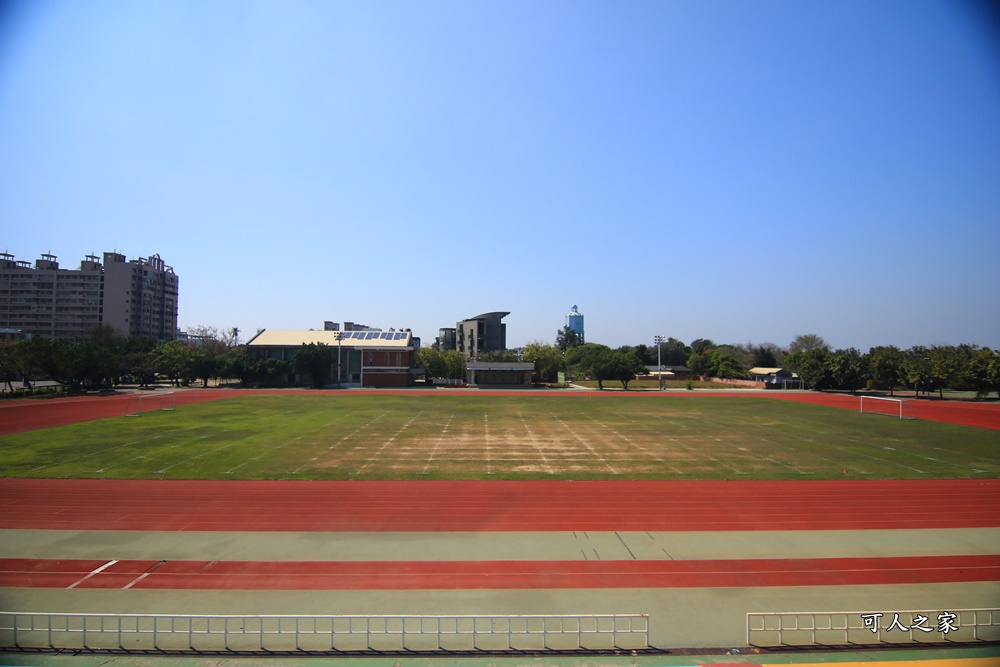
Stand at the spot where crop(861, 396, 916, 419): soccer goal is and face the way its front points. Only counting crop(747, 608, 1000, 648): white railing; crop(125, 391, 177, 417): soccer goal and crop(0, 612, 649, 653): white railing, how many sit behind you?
0

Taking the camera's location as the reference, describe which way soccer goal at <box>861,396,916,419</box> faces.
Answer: facing the viewer and to the left of the viewer

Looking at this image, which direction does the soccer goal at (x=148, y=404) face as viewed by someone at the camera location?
facing the viewer and to the right of the viewer

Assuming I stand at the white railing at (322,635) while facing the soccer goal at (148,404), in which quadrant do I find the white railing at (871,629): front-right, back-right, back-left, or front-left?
back-right

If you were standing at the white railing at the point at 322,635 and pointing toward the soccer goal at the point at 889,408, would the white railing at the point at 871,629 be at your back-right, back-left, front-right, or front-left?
front-right

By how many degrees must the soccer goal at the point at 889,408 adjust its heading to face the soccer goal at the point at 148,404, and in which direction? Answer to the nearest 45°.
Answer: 0° — it already faces it

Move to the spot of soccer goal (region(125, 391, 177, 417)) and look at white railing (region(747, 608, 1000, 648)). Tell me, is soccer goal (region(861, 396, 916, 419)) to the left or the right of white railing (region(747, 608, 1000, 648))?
left

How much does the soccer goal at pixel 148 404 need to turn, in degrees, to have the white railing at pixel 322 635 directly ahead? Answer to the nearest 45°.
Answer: approximately 45° to its right

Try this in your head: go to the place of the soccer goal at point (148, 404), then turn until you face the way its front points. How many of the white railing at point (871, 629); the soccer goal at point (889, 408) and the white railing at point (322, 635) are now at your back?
0

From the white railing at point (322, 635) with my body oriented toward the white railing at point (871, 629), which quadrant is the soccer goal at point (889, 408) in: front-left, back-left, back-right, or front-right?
front-left

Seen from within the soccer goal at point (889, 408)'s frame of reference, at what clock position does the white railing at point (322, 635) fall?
The white railing is roughly at 11 o'clock from the soccer goal.
